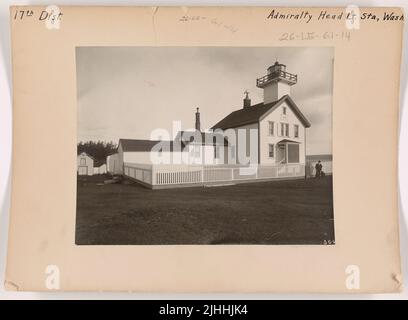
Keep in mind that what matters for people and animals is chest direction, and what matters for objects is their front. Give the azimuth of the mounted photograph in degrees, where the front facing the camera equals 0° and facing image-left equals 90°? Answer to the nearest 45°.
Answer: approximately 0°
